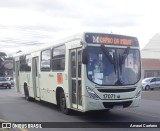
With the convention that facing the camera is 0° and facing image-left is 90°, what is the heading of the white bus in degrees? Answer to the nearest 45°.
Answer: approximately 315°
